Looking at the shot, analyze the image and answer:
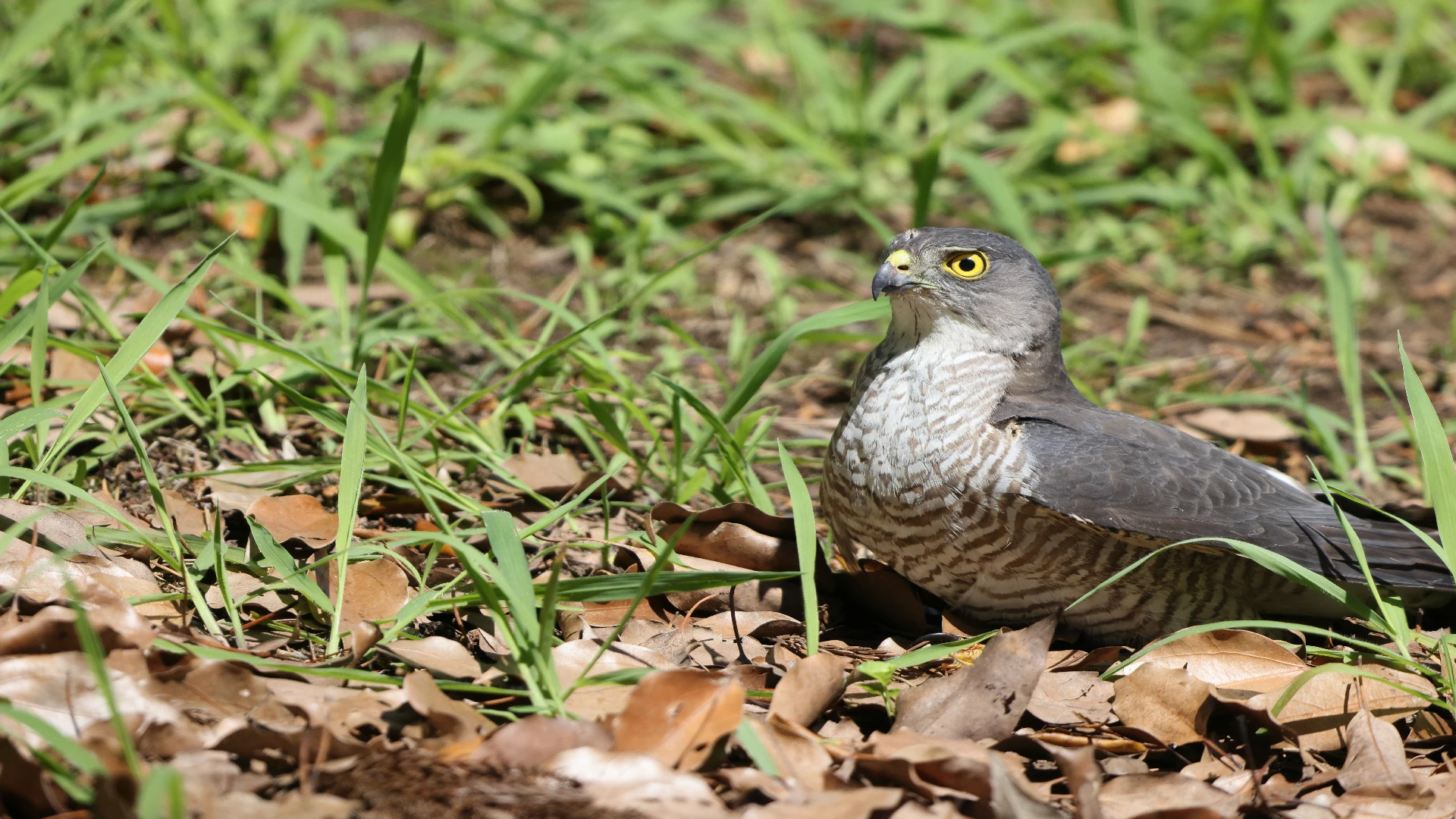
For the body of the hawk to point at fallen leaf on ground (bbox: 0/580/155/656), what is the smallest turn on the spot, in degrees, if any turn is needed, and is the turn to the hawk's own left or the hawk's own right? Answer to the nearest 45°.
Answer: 0° — it already faces it

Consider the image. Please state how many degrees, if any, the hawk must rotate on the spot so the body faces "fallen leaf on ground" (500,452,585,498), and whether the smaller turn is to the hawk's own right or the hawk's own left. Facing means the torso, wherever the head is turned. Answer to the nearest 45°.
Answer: approximately 45° to the hawk's own right

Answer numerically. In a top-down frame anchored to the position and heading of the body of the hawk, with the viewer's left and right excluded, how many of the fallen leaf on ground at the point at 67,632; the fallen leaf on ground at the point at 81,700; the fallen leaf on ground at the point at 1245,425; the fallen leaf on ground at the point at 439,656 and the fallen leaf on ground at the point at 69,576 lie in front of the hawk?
4

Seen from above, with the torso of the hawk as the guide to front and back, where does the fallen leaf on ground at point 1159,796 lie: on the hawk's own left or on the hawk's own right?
on the hawk's own left

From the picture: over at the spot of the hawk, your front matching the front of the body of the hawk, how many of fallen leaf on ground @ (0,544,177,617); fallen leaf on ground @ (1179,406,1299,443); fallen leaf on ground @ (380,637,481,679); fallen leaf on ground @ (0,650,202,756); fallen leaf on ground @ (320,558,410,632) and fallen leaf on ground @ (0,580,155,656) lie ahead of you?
5

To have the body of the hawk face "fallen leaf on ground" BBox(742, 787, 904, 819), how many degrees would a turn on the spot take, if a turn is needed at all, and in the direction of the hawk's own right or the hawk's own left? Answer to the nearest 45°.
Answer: approximately 45° to the hawk's own left

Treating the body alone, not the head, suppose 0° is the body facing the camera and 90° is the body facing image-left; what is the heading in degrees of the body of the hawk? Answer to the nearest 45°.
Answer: approximately 45°

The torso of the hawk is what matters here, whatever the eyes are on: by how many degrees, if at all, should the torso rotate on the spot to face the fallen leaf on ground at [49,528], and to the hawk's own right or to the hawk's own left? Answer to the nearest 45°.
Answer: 0° — it already faces it

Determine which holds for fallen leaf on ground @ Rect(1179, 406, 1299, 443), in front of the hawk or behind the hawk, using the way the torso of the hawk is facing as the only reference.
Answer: behind

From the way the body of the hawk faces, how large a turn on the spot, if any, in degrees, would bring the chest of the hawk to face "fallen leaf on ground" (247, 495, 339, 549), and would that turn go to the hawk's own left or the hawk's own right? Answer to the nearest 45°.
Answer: approximately 45° to the hawk's own right

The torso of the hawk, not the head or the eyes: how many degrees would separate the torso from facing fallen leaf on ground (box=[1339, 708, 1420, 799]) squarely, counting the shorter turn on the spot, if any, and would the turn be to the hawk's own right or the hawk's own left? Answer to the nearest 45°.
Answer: approximately 90° to the hawk's own left

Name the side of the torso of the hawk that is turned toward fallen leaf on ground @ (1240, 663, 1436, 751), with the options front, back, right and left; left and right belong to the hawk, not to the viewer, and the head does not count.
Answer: left

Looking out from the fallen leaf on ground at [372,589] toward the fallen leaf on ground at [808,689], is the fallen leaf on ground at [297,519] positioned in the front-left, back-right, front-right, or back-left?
back-left
